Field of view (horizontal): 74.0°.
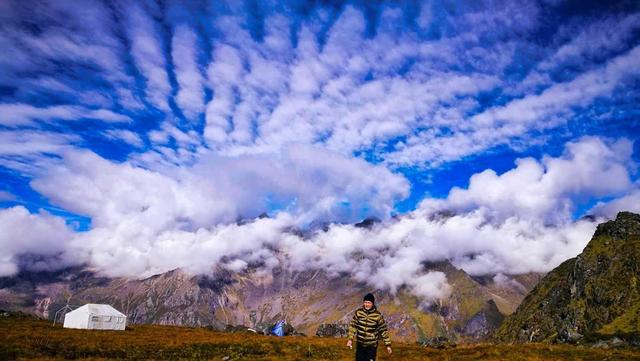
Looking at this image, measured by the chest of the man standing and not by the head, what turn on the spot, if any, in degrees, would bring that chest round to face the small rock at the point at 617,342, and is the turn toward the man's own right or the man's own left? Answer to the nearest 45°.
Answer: approximately 135° to the man's own left

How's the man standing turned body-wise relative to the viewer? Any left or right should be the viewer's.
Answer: facing the viewer

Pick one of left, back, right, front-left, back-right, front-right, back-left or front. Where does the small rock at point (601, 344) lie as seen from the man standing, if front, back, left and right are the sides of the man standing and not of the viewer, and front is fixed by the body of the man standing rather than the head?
back-left
